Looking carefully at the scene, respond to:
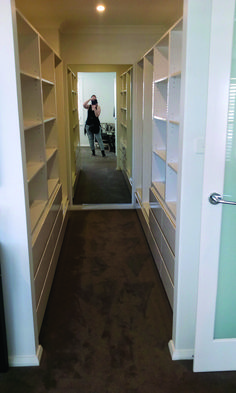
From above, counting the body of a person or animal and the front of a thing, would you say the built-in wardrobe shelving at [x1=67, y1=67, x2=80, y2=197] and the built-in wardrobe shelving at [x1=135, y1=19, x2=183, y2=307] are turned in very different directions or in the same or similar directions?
very different directions

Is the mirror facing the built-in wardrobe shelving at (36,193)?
yes

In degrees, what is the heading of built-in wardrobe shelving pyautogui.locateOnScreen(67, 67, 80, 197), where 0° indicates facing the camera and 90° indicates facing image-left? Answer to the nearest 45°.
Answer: approximately 270°

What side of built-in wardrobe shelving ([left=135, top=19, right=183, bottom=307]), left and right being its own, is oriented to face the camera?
left

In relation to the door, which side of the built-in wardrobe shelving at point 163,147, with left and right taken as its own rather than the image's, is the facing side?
left

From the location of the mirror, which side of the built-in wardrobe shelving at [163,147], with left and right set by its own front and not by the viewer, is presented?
right

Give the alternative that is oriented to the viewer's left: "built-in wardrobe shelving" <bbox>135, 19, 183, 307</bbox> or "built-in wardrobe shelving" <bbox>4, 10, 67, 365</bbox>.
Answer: "built-in wardrobe shelving" <bbox>135, 19, 183, 307</bbox>

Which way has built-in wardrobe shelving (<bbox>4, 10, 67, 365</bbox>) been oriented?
to the viewer's right
